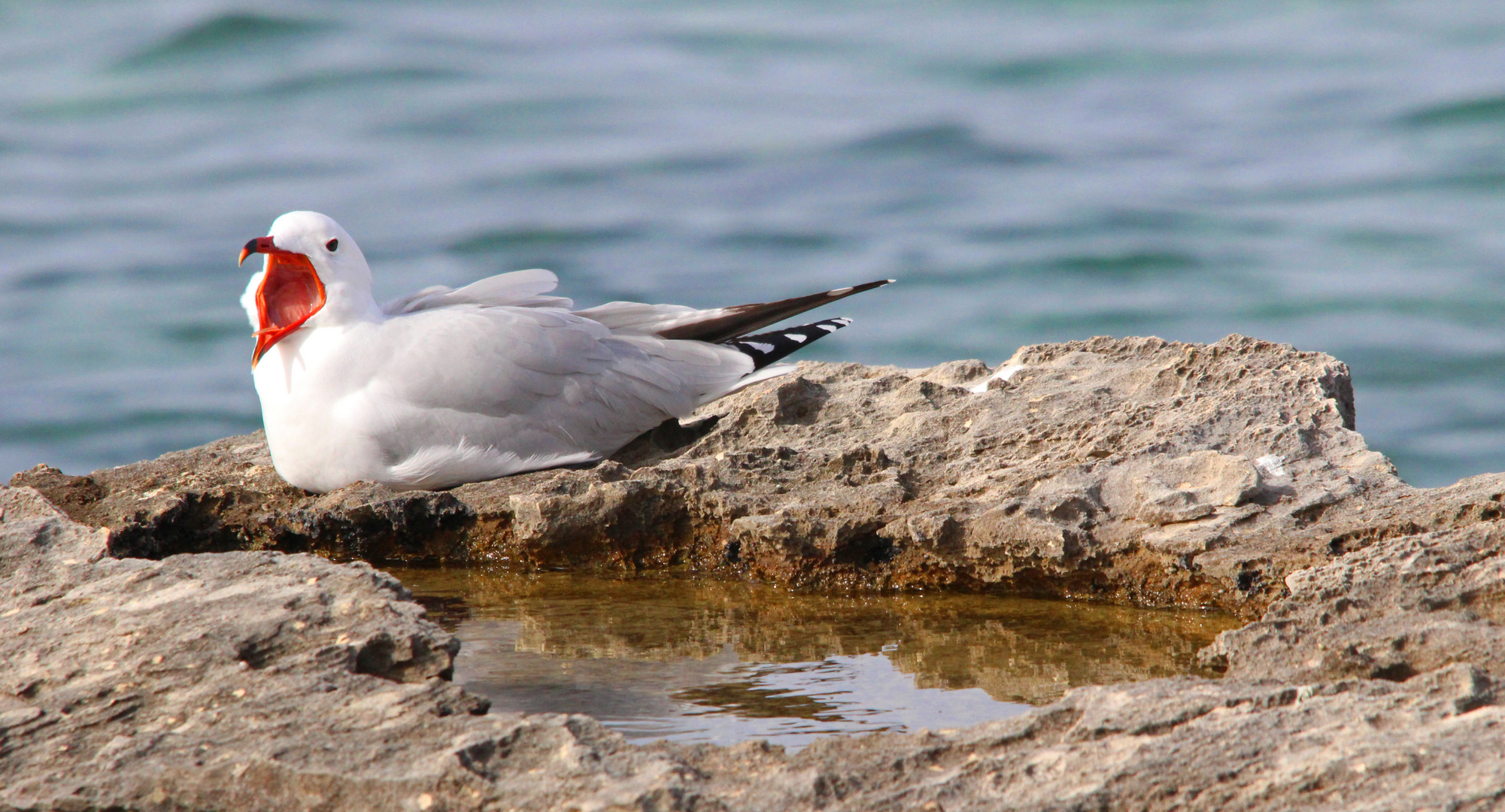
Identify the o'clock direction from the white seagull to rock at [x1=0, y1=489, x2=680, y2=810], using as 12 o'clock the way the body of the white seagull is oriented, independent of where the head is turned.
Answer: The rock is roughly at 9 o'clock from the white seagull.

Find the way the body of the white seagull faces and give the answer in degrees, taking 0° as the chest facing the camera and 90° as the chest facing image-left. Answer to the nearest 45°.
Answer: approximately 90°

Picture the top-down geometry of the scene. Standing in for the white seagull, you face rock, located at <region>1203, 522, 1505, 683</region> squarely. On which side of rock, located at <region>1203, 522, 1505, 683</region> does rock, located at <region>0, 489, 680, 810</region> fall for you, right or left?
right

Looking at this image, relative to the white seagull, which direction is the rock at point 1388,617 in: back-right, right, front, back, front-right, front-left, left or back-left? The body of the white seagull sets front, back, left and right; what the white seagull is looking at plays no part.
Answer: back-left
